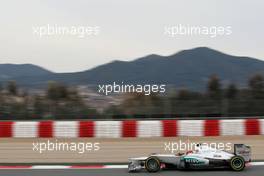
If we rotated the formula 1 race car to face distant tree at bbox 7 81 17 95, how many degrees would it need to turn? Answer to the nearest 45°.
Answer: approximately 45° to its right

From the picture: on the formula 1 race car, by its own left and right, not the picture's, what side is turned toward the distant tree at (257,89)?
right

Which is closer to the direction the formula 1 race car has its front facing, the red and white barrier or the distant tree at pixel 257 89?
the red and white barrier

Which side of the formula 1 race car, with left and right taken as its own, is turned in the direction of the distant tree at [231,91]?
right

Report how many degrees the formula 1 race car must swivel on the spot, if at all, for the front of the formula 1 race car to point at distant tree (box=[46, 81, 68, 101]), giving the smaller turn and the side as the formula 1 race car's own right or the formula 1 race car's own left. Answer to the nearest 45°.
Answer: approximately 45° to the formula 1 race car's own right

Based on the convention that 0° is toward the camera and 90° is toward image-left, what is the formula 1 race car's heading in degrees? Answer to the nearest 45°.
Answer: approximately 90°

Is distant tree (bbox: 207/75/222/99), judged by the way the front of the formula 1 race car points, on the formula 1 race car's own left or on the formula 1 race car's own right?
on the formula 1 race car's own right
